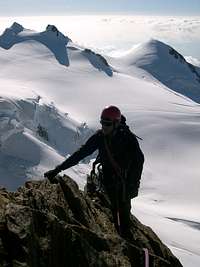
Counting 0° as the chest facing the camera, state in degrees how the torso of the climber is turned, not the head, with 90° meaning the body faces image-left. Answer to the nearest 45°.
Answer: approximately 45°
